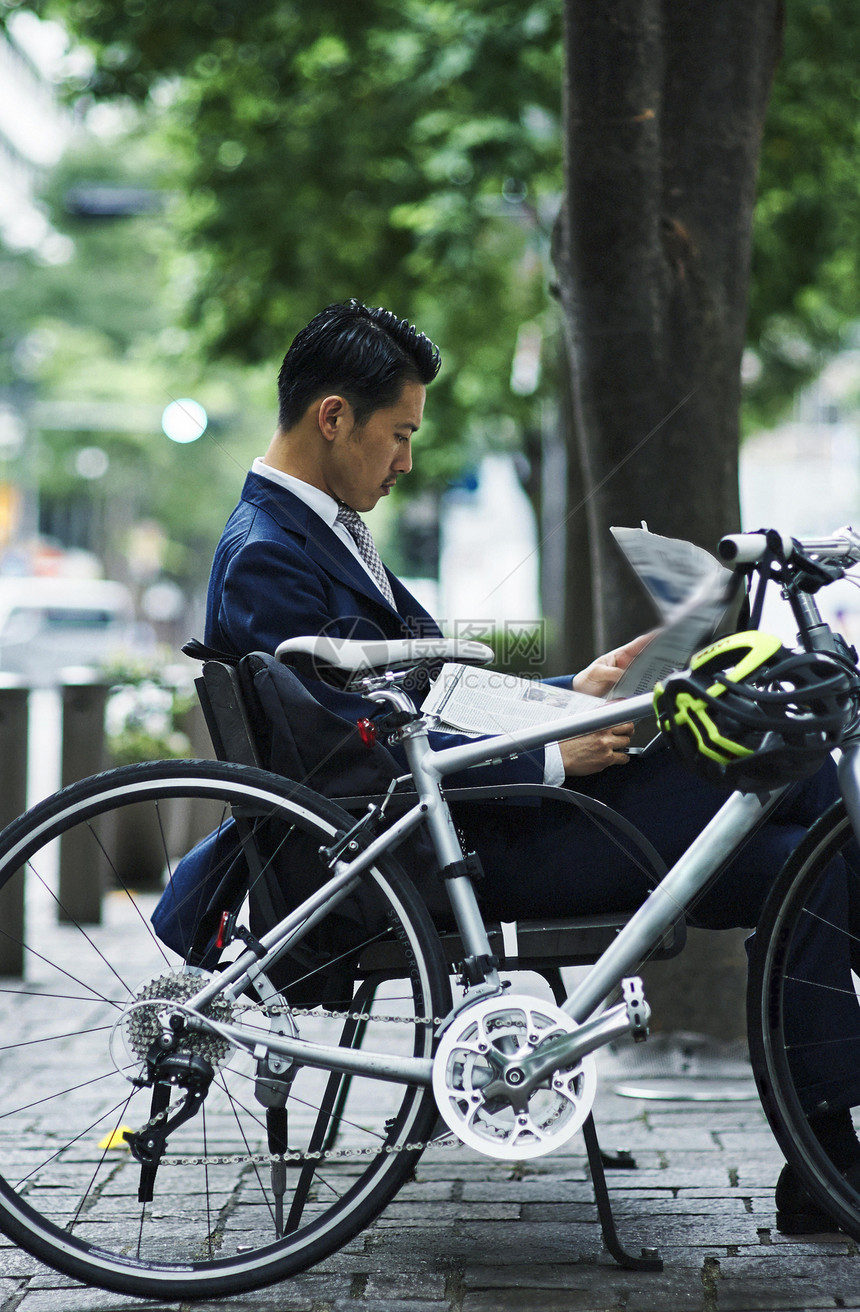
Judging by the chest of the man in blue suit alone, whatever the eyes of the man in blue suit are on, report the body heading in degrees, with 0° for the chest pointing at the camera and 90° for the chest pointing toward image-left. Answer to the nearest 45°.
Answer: approximately 270°

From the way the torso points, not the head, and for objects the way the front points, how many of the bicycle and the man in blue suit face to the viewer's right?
2

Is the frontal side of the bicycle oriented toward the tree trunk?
no

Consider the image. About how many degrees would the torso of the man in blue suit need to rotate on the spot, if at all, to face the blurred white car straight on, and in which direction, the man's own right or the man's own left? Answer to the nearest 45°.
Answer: approximately 90° to the man's own left

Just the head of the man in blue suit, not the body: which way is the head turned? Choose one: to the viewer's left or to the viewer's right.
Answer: to the viewer's right

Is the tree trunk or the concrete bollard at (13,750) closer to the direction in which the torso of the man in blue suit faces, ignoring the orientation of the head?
the tree trunk

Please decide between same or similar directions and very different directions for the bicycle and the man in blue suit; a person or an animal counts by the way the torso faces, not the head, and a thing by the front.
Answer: same or similar directions

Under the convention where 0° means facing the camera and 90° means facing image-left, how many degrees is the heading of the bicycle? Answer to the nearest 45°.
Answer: approximately 270°

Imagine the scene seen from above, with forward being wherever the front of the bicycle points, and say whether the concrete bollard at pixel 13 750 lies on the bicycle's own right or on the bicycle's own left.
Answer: on the bicycle's own left
